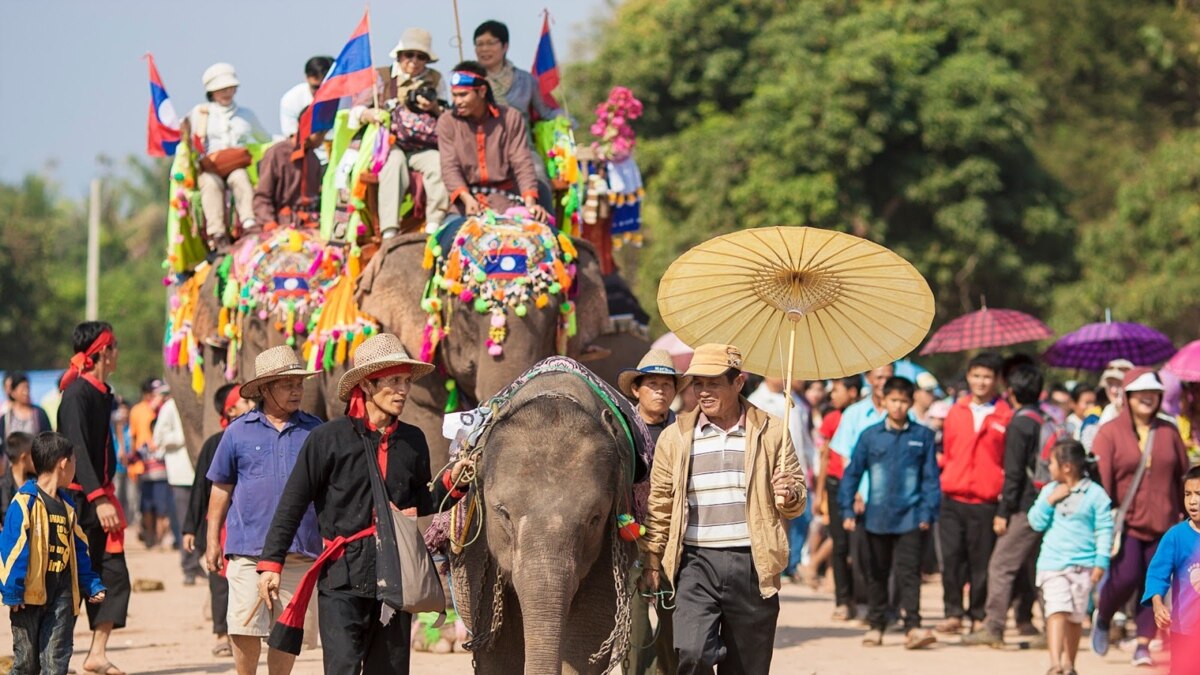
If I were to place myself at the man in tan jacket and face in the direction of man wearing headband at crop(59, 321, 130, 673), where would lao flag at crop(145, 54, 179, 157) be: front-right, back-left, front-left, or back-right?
front-right

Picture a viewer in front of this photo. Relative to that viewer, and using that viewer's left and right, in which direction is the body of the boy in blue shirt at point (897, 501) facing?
facing the viewer

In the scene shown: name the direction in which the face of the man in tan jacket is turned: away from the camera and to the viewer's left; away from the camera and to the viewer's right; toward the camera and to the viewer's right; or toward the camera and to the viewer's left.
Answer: toward the camera and to the viewer's left

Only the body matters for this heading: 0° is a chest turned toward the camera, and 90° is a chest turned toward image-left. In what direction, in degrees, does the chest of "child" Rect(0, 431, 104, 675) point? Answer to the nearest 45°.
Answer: approximately 315°

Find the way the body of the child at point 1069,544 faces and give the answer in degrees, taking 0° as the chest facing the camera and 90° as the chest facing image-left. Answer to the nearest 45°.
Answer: approximately 45°

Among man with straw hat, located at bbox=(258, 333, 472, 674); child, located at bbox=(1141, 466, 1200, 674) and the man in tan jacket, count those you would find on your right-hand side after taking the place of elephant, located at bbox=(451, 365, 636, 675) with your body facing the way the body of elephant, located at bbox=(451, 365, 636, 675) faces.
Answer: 1

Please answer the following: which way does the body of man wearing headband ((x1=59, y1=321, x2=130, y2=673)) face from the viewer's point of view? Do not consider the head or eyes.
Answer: to the viewer's right

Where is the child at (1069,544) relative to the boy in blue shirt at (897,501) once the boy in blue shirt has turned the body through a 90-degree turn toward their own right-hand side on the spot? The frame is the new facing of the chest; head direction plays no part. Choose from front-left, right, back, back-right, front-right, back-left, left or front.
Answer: back-left

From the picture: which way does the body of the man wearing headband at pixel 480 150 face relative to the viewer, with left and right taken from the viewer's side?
facing the viewer

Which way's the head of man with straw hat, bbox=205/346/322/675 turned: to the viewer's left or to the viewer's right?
to the viewer's right
